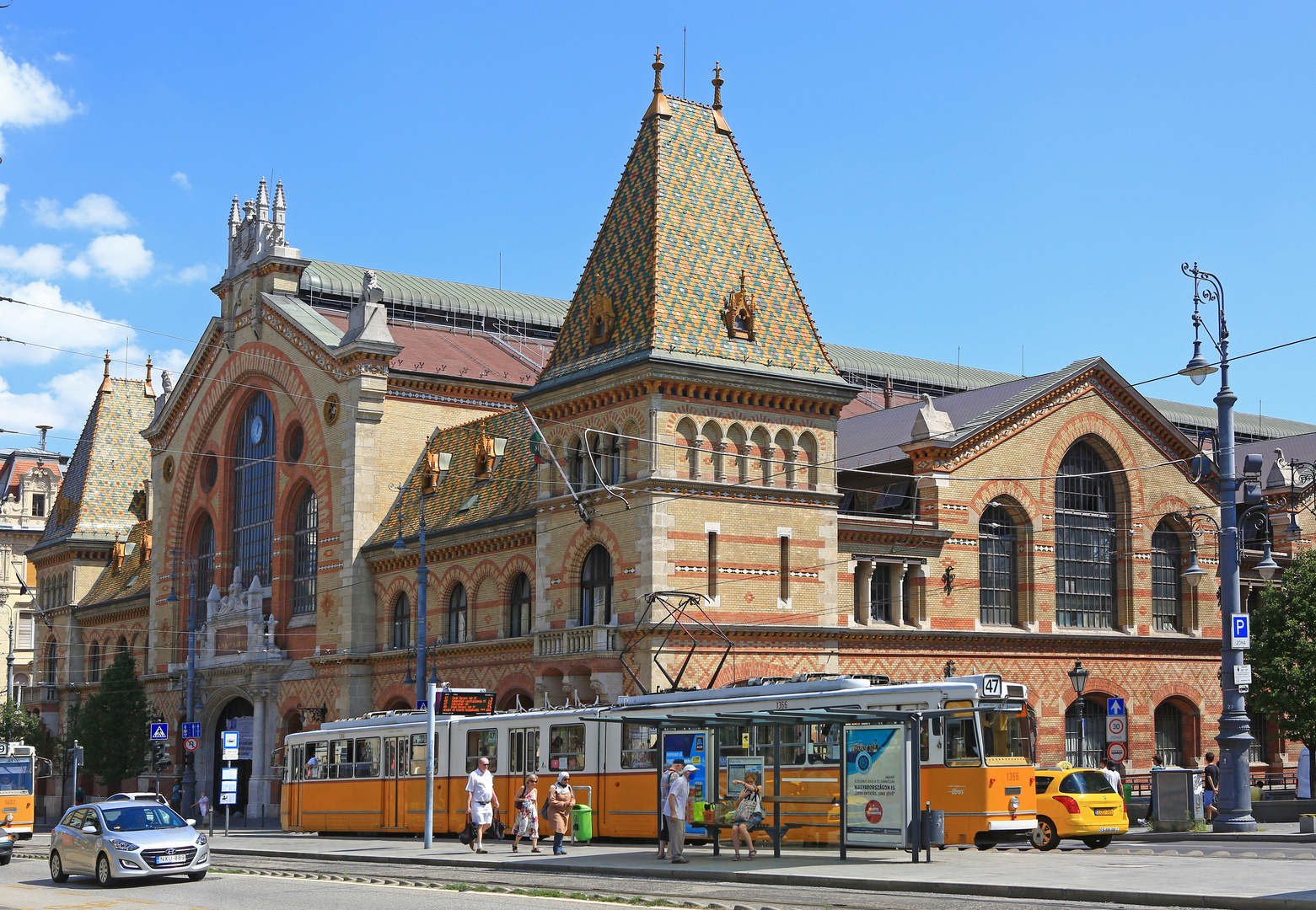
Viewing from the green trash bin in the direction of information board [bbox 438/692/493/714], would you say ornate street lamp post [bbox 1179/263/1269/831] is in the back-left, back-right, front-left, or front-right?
back-right

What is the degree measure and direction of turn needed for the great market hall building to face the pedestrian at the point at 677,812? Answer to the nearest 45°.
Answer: approximately 45° to its left

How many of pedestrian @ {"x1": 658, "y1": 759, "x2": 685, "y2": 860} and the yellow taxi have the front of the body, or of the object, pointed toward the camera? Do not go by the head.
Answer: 0

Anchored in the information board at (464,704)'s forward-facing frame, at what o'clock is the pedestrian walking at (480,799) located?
The pedestrian walking is roughly at 12 o'clock from the information board.

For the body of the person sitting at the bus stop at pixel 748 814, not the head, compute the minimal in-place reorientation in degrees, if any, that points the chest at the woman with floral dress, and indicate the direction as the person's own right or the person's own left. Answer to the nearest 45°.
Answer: approximately 90° to the person's own right

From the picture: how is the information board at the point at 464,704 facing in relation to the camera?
toward the camera

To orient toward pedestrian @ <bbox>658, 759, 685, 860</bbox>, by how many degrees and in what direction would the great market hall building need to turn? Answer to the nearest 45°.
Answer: approximately 45° to its left

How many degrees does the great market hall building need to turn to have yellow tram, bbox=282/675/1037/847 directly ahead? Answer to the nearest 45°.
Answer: approximately 45° to its left

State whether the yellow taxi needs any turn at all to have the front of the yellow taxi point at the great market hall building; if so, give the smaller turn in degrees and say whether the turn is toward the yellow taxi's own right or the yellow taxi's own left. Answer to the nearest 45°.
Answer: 0° — it already faces it
